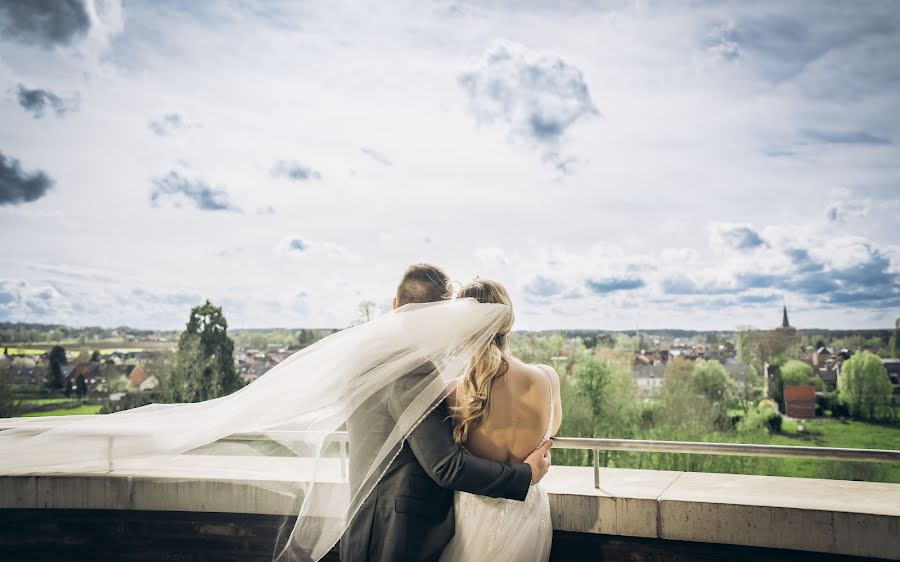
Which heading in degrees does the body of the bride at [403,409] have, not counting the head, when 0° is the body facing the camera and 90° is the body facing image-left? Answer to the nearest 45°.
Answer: approximately 180°

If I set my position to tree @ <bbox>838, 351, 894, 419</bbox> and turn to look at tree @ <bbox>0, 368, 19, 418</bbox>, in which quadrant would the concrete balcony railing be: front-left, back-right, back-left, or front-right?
front-left

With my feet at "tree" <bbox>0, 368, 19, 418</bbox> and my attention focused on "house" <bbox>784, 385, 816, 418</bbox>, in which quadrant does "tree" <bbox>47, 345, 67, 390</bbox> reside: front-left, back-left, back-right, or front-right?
back-left

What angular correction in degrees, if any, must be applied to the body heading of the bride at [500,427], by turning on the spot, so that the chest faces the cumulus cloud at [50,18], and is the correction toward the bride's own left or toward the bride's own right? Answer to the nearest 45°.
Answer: approximately 45° to the bride's own left

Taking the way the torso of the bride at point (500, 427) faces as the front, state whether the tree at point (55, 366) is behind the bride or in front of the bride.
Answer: in front

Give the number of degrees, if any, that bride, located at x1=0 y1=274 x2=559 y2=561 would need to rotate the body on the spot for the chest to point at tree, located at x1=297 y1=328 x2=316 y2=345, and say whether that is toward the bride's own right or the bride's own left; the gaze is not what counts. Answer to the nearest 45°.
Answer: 0° — they already face it

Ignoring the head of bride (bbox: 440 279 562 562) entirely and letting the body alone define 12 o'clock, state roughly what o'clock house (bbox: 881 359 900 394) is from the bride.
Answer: The house is roughly at 1 o'clock from the bride.

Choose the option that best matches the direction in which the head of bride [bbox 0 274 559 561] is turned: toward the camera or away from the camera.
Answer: away from the camera

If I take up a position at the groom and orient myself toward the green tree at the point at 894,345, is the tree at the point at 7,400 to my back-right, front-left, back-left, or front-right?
front-left

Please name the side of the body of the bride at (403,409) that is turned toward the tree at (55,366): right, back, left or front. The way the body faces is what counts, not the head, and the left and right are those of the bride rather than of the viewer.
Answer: front

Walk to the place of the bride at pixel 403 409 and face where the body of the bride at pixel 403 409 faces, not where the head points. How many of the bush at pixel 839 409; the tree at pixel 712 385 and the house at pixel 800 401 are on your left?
0

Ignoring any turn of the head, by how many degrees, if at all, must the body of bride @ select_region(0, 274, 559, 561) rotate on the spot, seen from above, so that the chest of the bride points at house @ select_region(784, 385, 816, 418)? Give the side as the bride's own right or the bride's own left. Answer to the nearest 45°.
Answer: approximately 45° to the bride's own right
